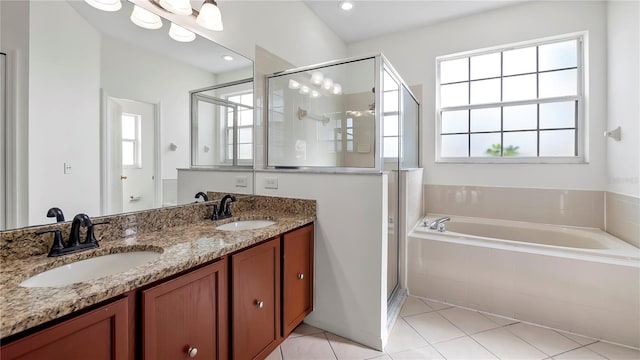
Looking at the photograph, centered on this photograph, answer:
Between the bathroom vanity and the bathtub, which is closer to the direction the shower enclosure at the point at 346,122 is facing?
the bathtub

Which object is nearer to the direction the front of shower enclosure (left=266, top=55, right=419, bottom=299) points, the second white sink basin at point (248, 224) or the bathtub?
the bathtub

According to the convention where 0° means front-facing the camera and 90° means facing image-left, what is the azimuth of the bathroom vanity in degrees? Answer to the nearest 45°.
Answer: approximately 315°

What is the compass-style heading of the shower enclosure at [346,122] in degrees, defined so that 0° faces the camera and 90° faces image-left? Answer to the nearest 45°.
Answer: approximately 270°

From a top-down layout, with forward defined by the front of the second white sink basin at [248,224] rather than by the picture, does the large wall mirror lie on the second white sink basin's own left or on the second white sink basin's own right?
on the second white sink basin's own right
